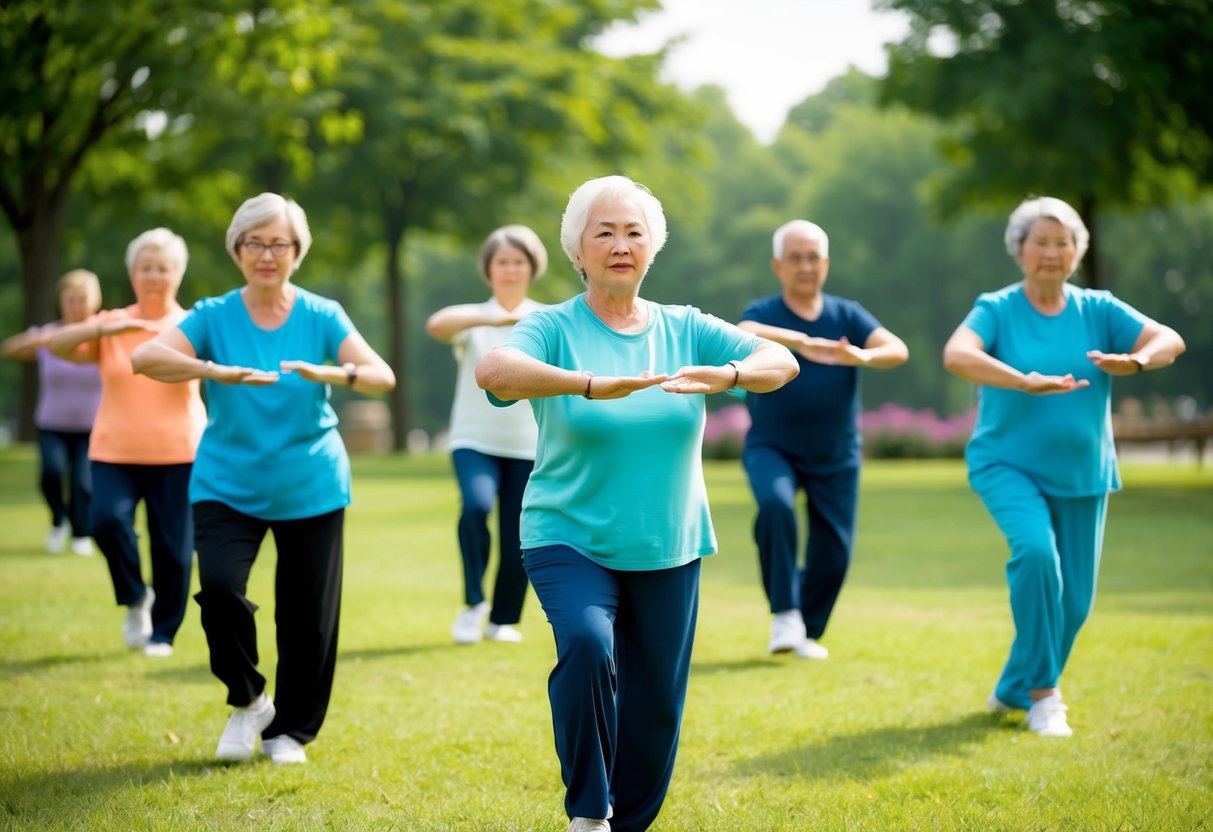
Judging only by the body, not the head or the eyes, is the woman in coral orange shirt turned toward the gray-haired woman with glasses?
yes

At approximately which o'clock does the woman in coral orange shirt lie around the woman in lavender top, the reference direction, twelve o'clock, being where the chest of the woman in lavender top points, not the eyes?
The woman in coral orange shirt is roughly at 12 o'clock from the woman in lavender top.

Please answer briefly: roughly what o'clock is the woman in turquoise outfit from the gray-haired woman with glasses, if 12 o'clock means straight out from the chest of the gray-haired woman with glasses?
The woman in turquoise outfit is roughly at 9 o'clock from the gray-haired woman with glasses.

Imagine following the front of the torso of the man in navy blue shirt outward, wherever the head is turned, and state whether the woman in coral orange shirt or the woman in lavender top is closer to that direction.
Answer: the woman in coral orange shirt

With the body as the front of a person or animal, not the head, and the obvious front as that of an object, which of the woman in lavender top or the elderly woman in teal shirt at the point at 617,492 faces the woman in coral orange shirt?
the woman in lavender top

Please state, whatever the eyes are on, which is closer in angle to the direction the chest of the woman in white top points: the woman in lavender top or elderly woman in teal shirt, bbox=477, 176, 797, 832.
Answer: the elderly woman in teal shirt

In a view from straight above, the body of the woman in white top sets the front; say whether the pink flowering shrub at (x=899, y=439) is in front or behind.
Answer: behind

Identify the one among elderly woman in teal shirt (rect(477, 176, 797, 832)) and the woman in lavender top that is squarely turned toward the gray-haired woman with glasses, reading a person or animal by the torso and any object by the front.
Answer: the woman in lavender top

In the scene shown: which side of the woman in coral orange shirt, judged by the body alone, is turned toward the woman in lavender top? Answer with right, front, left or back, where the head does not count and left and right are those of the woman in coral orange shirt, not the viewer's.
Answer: back

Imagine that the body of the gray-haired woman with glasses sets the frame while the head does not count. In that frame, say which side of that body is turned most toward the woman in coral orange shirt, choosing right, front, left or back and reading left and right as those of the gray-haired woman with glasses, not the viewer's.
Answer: back

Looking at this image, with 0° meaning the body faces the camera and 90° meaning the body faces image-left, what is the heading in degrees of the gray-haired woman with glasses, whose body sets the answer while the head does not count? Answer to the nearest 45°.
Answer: approximately 0°
